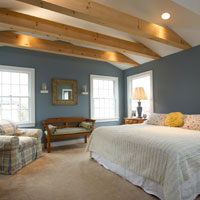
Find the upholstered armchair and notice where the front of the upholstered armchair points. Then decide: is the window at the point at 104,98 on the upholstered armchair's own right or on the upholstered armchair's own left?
on the upholstered armchair's own left

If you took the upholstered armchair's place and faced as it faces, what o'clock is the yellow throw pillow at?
The yellow throw pillow is roughly at 11 o'clock from the upholstered armchair.

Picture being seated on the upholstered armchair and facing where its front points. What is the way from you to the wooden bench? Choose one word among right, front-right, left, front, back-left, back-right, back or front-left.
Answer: left

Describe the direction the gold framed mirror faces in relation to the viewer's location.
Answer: facing the viewer

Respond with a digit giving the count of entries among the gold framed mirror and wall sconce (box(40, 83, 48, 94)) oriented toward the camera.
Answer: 2

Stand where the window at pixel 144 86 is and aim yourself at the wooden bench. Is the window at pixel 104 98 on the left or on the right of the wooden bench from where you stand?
right

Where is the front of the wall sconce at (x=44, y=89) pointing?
toward the camera

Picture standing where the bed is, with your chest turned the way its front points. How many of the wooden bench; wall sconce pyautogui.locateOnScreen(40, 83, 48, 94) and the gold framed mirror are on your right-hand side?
3

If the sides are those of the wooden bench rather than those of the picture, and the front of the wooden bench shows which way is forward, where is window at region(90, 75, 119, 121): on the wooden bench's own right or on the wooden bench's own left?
on the wooden bench's own left

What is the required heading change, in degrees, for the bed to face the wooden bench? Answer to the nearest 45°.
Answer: approximately 90° to its right

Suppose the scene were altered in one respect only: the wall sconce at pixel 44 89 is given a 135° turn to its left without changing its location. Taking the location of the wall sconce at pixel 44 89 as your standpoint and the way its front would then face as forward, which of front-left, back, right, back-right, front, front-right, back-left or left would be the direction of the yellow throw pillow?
right

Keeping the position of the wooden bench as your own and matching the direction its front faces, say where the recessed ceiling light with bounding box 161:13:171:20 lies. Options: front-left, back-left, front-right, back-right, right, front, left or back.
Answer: front

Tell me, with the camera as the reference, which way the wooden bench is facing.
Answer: facing the viewer and to the right of the viewer
